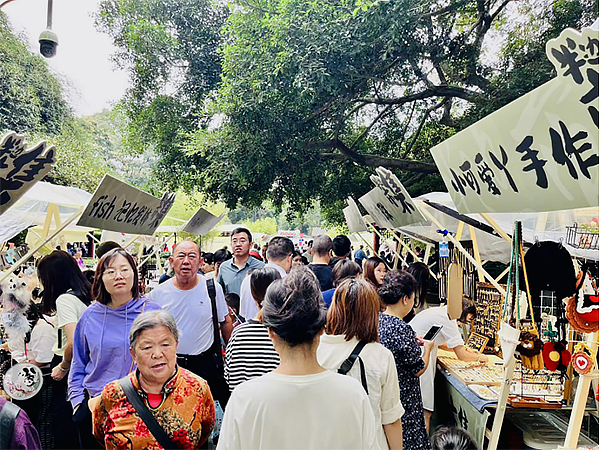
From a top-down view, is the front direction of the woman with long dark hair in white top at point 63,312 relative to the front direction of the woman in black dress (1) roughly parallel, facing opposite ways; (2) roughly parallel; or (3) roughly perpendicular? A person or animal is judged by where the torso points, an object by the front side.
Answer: roughly parallel, facing opposite ways

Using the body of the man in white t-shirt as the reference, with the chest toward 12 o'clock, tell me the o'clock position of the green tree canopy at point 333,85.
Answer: The green tree canopy is roughly at 7 o'clock from the man in white t-shirt.

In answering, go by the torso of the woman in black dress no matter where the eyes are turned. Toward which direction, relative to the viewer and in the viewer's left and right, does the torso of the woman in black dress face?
facing away from the viewer and to the right of the viewer

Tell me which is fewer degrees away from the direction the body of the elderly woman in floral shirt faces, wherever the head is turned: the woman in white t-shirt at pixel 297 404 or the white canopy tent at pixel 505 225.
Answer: the woman in white t-shirt

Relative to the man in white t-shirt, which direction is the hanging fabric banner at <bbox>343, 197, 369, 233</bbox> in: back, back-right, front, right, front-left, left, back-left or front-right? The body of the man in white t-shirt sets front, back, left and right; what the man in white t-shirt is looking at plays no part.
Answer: back-left

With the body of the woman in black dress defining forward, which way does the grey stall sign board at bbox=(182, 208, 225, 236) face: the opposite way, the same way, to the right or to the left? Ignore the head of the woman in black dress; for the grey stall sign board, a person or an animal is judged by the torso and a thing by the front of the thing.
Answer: to the right

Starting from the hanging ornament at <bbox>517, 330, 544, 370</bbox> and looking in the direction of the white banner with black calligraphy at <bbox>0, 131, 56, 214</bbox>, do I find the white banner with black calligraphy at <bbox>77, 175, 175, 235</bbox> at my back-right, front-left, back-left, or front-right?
front-right

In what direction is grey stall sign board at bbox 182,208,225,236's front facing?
toward the camera

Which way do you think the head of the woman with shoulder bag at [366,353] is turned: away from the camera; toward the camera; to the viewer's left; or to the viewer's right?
away from the camera

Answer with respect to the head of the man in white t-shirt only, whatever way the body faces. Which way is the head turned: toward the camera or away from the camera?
toward the camera

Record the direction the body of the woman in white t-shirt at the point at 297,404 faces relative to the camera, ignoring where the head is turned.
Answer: away from the camera

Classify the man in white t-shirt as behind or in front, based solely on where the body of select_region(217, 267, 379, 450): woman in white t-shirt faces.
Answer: in front

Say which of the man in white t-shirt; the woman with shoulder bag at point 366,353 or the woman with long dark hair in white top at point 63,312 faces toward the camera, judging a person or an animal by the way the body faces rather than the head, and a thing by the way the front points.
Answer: the man in white t-shirt

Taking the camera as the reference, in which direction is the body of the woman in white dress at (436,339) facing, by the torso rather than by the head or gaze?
to the viewer's right

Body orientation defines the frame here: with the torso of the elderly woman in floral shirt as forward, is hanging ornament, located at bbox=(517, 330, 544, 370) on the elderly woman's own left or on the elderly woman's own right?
on the elderly woman's own left

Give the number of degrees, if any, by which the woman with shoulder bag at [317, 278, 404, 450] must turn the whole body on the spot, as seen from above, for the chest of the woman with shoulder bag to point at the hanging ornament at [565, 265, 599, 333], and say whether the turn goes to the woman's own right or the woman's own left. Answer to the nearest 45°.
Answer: approximately 90° to the woman's own right

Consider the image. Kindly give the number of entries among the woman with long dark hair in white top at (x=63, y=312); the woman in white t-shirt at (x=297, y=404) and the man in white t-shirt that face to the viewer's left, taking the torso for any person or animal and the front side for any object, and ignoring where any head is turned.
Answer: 1
